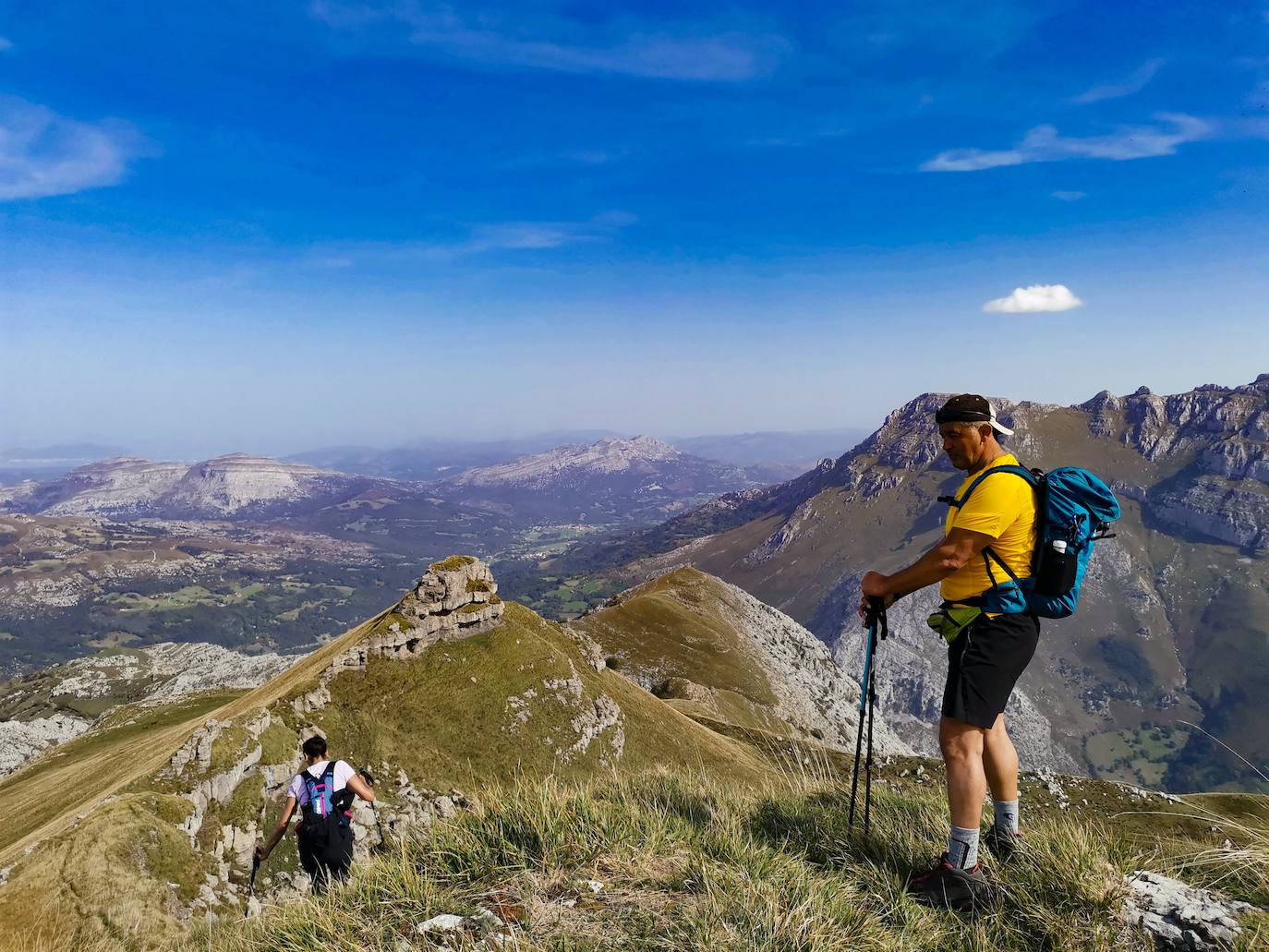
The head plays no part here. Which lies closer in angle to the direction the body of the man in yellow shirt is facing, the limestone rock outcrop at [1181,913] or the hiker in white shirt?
the hiker in white shirt

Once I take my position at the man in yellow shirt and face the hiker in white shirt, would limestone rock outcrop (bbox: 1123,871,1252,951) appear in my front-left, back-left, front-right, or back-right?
back-right

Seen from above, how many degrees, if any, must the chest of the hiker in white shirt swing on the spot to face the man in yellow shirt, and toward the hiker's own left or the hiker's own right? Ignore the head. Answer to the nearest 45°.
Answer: approximately 135° to the hiker's own right

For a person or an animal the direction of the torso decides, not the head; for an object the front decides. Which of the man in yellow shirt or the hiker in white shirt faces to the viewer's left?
the man in yellow shirt

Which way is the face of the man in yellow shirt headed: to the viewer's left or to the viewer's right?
to the viewer's left

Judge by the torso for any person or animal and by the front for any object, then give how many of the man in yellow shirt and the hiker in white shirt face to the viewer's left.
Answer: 1

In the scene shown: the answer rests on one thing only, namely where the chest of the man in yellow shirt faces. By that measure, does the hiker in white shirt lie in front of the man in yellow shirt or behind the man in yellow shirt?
in front

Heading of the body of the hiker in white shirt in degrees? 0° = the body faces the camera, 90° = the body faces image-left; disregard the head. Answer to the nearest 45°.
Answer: approximately 180°

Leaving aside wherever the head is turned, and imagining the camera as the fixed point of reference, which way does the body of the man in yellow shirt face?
to the viewer's left

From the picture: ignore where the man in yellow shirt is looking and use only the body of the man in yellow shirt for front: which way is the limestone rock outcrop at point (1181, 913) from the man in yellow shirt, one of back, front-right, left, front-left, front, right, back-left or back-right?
back-left

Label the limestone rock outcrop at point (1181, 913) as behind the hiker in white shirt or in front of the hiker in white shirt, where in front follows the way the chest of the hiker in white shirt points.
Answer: behind
